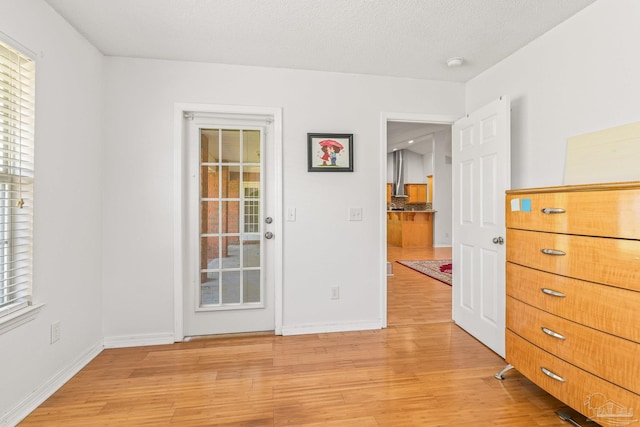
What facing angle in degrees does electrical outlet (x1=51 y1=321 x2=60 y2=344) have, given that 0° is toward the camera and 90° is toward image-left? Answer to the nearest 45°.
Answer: approximately 315°

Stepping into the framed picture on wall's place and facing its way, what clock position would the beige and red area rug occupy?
The beige and red area rug is roughly at 7 o'clock from the framed picture on wall.

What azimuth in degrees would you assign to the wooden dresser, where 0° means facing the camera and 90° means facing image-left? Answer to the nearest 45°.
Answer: approximately 45°

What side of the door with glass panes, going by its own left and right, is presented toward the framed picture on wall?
left

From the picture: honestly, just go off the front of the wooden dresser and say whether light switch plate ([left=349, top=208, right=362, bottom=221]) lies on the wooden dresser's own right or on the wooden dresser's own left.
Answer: on the wooden dresser's own right

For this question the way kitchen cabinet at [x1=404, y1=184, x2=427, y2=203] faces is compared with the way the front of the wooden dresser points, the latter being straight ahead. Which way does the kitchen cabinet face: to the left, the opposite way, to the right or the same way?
to the left

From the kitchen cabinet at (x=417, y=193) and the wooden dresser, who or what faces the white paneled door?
the kitchen cabinet

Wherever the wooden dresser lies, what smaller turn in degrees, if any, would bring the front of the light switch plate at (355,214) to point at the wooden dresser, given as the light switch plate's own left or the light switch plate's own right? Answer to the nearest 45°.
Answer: approximately 45° to the light switch plate's own left
